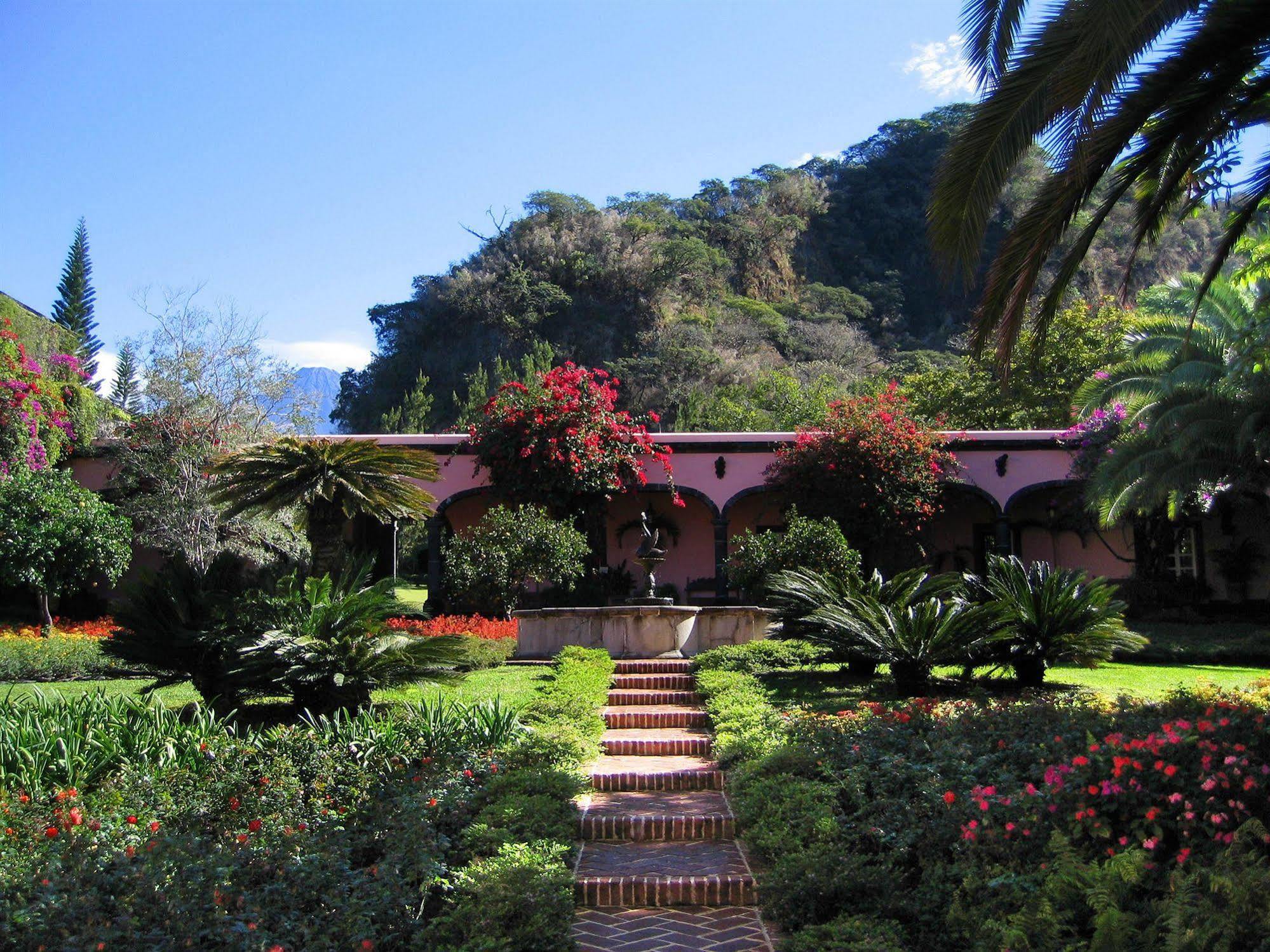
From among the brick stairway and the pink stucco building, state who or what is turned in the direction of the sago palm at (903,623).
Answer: the pink stucco building

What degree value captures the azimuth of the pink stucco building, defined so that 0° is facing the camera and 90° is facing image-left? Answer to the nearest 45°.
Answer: approximately 0°

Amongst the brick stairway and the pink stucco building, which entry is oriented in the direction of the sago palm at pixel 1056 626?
the pink stucco building

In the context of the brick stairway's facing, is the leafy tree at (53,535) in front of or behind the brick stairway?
behind

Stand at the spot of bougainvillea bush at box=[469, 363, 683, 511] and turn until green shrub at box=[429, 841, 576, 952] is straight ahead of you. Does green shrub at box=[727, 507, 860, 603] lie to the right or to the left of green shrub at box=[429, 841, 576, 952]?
left

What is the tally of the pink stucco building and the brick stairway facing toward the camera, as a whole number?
2

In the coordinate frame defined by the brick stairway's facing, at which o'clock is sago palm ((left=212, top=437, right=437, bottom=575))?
The sago palm is roughly at 5 o'clock from the brick stairway.

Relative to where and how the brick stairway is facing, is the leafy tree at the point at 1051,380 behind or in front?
behind

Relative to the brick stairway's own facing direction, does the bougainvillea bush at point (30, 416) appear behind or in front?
behind
